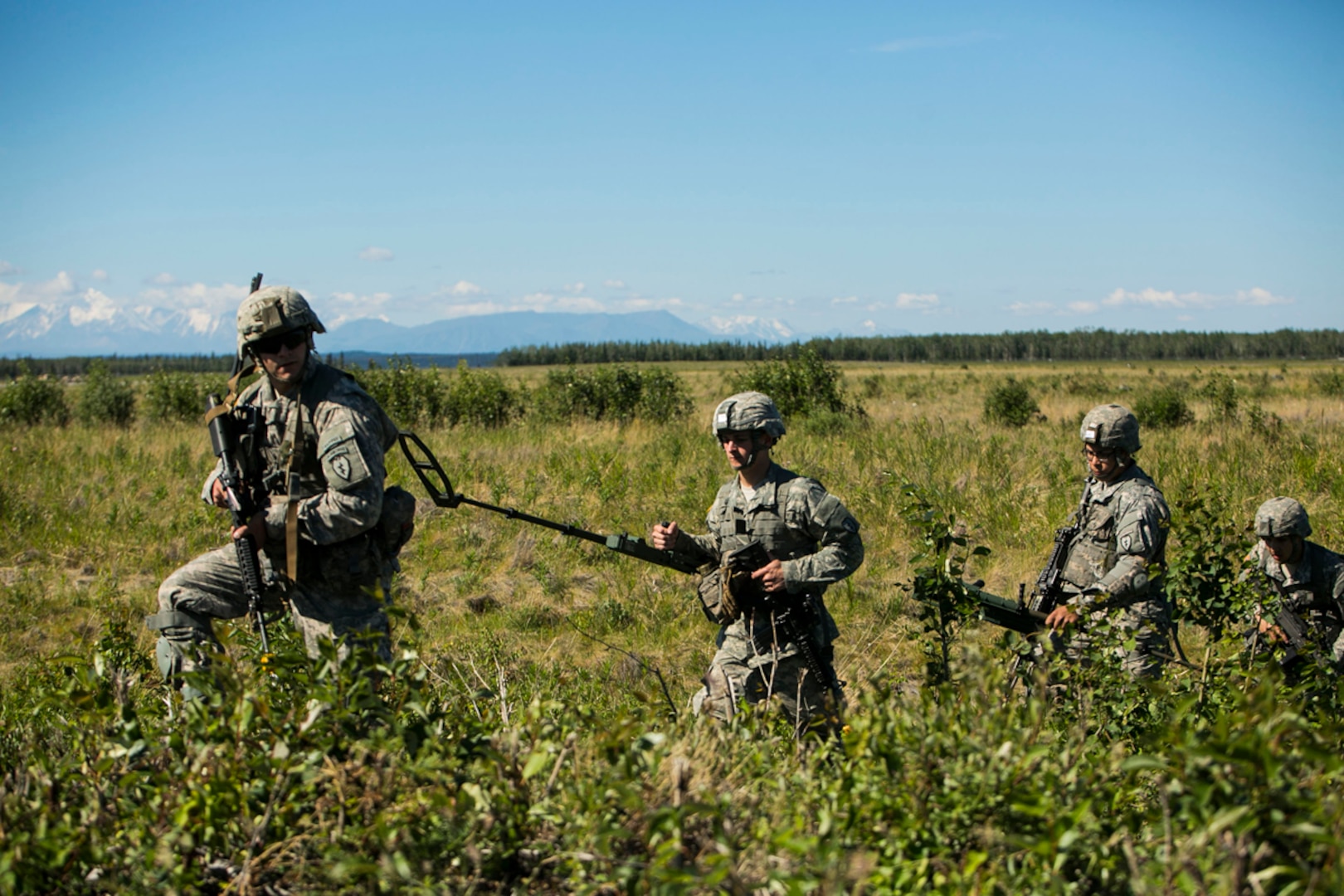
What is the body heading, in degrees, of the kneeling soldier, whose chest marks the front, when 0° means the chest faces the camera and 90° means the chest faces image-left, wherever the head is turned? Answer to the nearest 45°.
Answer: approximately 45°

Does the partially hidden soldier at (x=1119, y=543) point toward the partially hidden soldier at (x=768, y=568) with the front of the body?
yes

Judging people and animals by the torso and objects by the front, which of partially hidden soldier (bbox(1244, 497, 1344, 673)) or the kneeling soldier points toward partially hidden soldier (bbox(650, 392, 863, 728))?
partially hidden soldier (bbox(1244, 497, 1344, 673))

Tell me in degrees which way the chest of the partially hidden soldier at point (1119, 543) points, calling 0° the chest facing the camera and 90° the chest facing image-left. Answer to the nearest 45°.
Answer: approximately 45°

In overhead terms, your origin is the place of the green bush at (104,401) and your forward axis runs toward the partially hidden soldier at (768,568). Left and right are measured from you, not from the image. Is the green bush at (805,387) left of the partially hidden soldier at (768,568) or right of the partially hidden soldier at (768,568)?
left

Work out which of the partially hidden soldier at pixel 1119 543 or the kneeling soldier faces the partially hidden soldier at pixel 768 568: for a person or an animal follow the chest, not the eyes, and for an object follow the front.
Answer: the partially hidden soldier at pixel 1119 543

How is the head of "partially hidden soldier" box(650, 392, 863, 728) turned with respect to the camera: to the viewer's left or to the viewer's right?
to the viewer's left

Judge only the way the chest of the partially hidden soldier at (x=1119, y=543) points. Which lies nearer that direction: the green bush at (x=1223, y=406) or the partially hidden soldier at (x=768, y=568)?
the partially hidden soldier

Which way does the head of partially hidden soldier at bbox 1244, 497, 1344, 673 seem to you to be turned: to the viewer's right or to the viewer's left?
to the viewer's left

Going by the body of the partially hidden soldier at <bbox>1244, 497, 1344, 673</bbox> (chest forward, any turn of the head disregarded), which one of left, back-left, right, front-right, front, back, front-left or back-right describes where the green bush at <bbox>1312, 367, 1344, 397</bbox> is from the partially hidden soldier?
back-right

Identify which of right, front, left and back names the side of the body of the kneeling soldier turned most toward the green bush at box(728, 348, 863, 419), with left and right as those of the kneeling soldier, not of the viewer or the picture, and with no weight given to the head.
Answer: back
